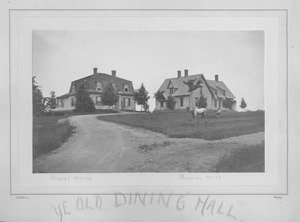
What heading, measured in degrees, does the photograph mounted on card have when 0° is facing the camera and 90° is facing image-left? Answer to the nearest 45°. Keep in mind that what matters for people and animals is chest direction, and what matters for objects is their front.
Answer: approximately 0°
